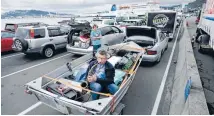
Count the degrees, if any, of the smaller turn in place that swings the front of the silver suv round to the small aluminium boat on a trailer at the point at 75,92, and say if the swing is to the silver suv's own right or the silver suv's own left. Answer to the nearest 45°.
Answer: approximately 135° to the silver suv's own right

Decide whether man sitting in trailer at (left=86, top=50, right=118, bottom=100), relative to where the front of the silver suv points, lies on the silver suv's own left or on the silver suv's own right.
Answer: on the silver suv's own right

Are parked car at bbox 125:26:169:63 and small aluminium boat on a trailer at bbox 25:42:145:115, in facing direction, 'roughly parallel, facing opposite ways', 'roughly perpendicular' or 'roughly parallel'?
roughly parallel

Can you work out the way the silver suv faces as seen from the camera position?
facing away from the viewer and to the right of the viewer

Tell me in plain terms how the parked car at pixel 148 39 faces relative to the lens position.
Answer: facing away from the viewer and to the right of the viewer

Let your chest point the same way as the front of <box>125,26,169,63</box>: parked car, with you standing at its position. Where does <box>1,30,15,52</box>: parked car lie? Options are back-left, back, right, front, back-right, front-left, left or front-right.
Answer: back-left

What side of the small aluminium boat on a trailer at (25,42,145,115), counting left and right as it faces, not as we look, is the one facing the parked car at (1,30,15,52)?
left

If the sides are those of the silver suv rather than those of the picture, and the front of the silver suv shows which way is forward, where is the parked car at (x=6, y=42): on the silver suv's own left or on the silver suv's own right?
on the silver suv's own left

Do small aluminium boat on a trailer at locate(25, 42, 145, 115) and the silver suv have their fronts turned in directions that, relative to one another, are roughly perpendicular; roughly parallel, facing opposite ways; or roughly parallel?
roughly parallel

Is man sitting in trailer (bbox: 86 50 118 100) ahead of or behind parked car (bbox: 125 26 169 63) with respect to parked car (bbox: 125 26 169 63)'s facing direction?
behind

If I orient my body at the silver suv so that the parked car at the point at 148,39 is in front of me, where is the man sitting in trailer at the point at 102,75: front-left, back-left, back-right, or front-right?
front-right

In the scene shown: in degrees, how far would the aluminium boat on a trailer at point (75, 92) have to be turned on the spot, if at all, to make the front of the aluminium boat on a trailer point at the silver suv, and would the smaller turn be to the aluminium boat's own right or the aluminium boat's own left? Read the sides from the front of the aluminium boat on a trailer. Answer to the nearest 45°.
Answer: approximately 45° to the aluminium boat's own left
